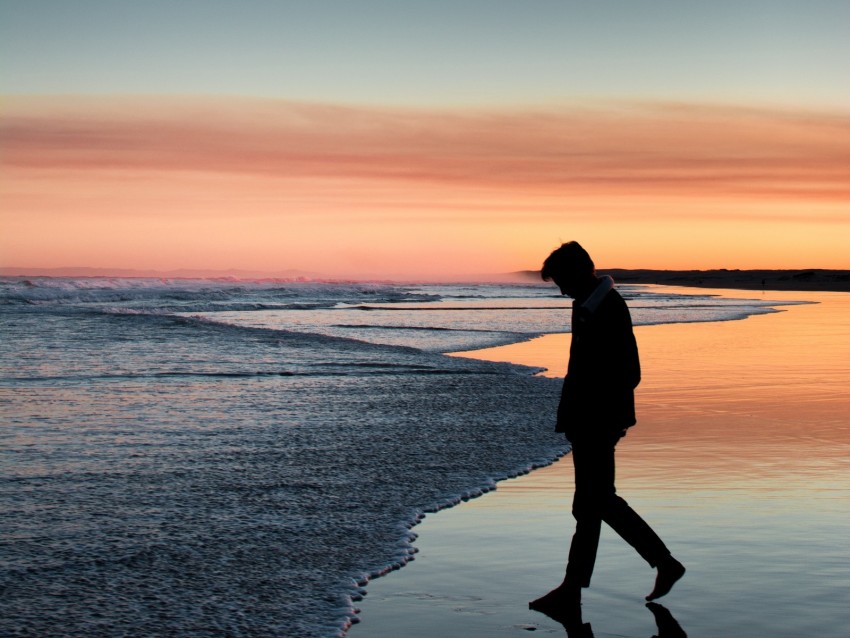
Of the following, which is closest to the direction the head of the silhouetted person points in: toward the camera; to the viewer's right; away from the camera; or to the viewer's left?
to the viewer's left

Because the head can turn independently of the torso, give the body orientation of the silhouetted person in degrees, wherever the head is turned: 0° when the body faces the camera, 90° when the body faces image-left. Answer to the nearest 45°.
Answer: approximately 90°
